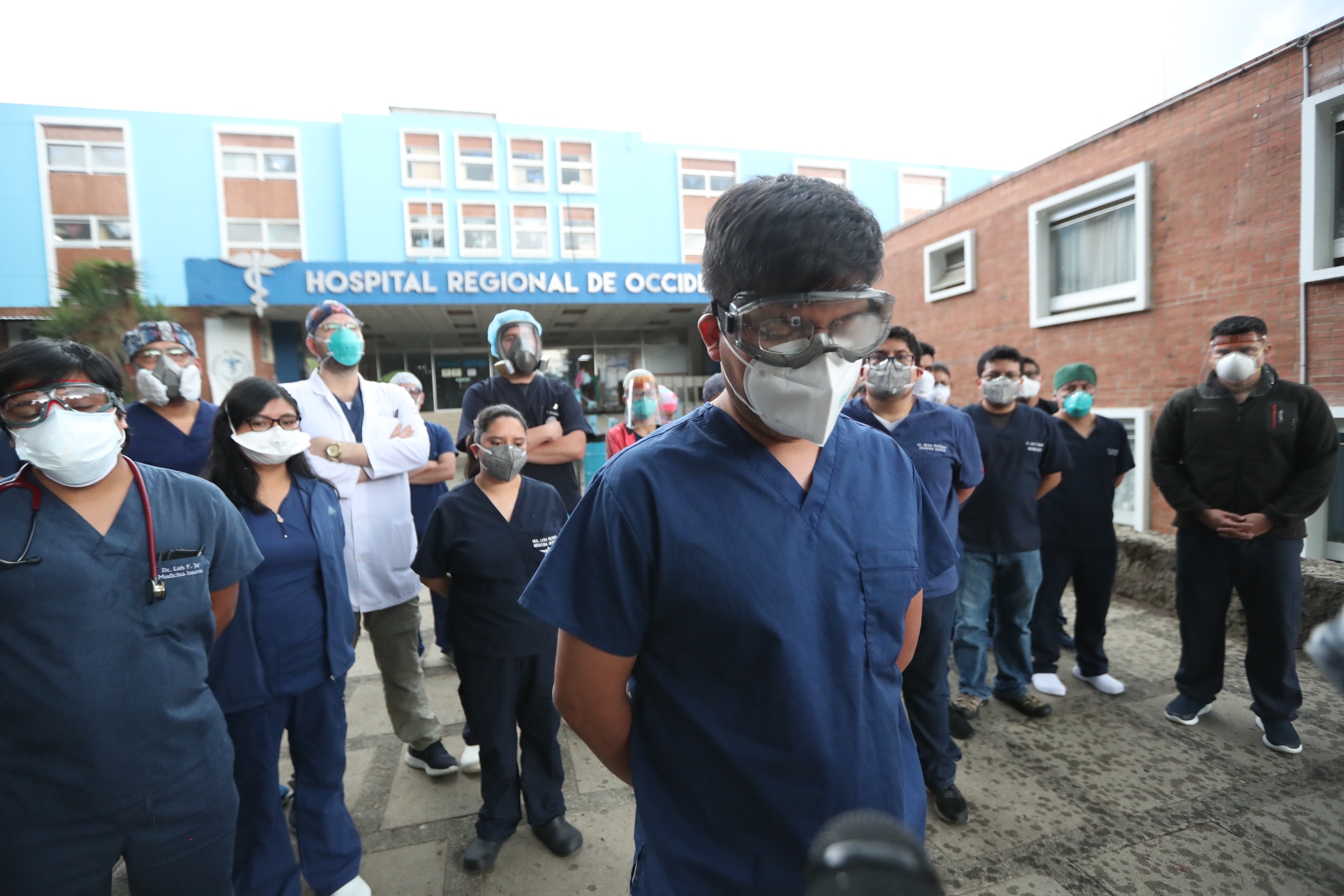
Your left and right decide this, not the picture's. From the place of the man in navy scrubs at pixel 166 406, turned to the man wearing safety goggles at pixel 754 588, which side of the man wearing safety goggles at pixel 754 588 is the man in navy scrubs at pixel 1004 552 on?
left

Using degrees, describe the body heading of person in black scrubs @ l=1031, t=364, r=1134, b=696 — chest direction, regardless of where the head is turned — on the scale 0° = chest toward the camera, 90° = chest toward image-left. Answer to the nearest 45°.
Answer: approximately 0°

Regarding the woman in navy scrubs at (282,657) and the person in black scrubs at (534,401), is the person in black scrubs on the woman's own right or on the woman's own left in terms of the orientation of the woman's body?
on the woman's own left

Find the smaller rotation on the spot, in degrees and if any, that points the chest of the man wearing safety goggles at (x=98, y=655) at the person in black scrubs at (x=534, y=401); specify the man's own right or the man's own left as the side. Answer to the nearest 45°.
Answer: approximately 135° to the man's own left

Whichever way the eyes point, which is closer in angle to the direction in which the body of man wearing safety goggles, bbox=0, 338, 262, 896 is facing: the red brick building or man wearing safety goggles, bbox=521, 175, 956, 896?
the man wearing safety goggles

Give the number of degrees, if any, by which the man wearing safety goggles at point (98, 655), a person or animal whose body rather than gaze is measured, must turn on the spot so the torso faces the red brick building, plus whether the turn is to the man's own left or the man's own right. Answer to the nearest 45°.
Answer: approximately 90° to the man's own left

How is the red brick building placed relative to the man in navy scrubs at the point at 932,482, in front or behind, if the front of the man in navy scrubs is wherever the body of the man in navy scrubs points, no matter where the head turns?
behind

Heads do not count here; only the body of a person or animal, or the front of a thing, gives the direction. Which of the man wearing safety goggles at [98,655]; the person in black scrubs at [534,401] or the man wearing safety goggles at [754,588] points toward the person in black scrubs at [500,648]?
the person in black scrubs at [534,401]

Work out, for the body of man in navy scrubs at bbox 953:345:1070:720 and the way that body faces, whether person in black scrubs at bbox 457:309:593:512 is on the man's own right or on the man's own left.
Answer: on the man's own right

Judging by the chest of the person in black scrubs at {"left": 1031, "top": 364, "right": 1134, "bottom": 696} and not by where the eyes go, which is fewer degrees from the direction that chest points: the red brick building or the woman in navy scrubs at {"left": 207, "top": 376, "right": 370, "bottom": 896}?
the woman in navy scrubs
